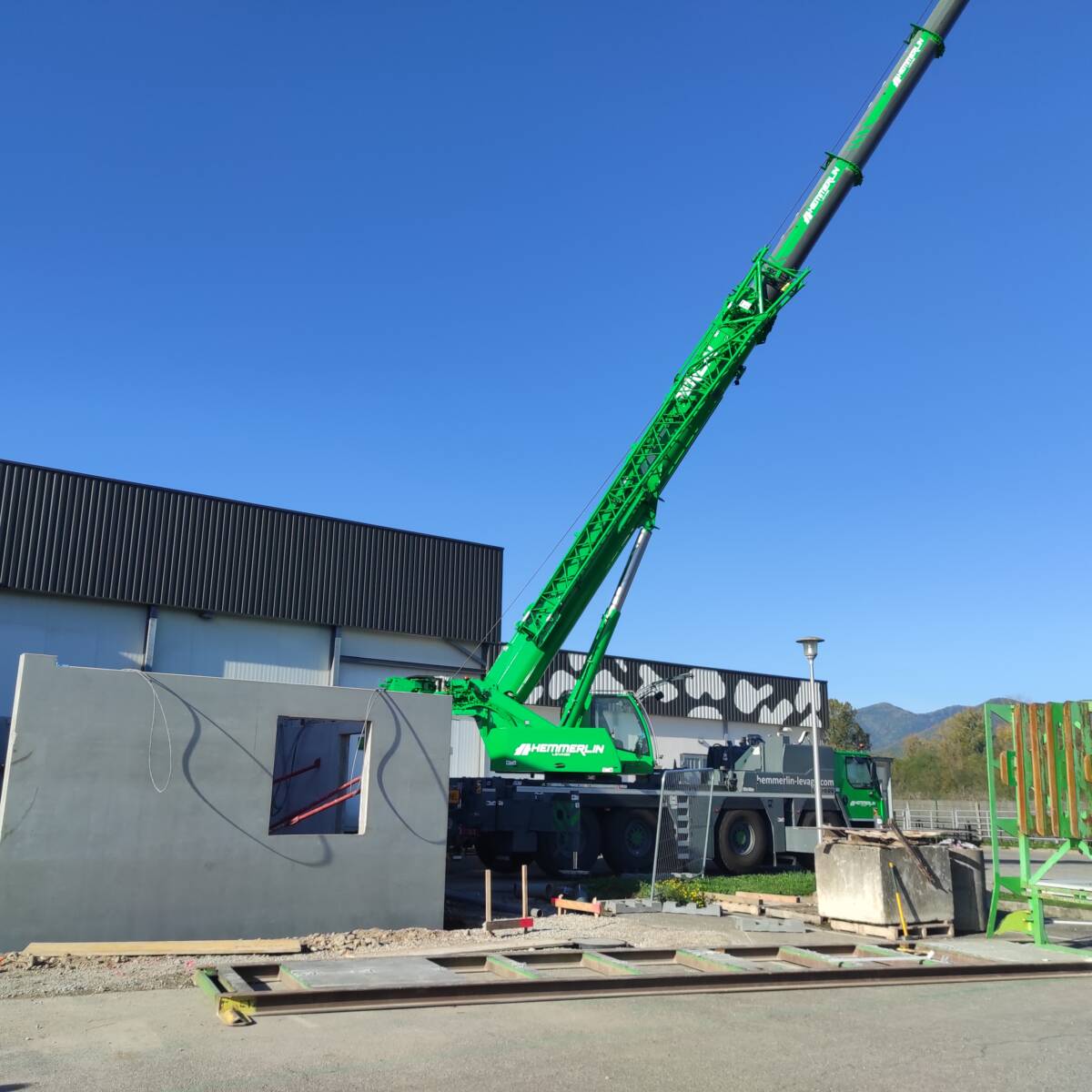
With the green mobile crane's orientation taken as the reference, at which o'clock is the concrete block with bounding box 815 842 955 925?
The concrete block is roughly at 2 o'clock from the green mobile crane.

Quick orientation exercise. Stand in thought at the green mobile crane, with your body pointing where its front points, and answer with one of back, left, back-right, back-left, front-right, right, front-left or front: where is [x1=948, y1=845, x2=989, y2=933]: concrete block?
front-right

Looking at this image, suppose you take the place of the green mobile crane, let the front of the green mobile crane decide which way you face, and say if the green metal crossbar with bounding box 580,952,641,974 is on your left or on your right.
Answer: on your right

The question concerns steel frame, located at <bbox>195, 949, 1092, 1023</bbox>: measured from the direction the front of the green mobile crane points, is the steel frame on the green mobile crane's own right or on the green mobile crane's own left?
on the green mobile crane's own right

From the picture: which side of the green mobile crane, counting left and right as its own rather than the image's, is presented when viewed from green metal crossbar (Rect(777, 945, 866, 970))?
right

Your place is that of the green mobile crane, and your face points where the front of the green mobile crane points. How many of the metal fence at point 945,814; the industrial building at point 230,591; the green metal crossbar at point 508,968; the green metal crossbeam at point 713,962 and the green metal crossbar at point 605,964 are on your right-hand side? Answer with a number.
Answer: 3

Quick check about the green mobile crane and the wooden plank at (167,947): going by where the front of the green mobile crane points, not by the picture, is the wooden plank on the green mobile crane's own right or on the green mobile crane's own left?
on the green mobile crane's own right

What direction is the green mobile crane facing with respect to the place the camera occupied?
facing to the right of the viewer

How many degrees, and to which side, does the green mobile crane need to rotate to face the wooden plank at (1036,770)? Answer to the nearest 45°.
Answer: approximately 45° to its right

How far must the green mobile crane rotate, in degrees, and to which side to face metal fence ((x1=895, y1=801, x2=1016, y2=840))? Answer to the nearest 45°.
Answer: approximately 45° to its left

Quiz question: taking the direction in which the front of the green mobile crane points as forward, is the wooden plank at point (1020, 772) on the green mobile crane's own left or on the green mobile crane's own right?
on the green mobile crane's own right
